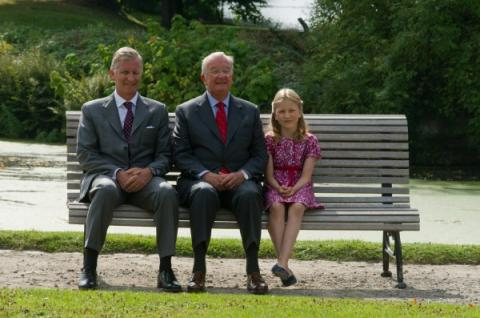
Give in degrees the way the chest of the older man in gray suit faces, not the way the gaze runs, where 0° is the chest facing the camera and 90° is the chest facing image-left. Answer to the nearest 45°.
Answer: approximately 0°

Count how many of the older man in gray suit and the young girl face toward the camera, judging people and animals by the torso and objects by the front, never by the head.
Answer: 2

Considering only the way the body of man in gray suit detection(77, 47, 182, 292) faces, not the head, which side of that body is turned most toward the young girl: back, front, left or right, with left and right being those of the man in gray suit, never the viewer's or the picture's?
left

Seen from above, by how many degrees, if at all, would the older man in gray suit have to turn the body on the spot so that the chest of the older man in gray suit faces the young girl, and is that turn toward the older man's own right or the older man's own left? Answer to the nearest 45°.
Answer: approximately 90° to the older man's own left

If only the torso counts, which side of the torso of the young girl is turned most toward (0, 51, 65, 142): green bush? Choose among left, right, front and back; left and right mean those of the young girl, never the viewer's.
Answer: back

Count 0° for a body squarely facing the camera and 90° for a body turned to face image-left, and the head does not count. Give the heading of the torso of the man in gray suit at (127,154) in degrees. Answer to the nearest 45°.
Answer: approximately 0°

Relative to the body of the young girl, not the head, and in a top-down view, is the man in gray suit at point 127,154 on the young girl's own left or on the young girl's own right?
on the young girl's own right
